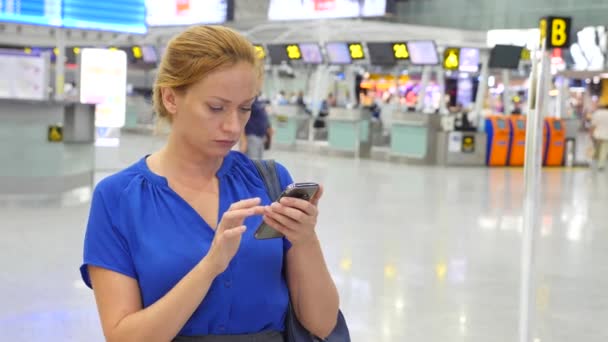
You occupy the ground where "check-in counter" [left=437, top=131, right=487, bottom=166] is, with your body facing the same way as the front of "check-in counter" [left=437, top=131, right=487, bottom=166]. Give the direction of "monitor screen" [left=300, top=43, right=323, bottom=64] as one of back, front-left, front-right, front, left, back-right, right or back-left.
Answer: back-right

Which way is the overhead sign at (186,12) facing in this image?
toward the camera

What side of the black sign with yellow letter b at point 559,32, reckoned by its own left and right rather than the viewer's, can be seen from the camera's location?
front

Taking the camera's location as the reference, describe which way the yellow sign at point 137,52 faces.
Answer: facing the viewer

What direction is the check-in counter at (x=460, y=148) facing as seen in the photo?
toward the camera

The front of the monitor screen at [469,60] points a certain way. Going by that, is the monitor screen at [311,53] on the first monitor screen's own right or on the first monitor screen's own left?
on the first monitor screen's own right

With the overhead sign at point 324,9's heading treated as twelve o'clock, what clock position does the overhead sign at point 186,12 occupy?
the overhead sign at point 186,12 is roughly at 4 o'clock from the overhead sign at point 324,9.

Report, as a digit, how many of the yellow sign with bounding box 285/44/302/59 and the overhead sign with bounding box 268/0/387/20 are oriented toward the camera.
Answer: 2

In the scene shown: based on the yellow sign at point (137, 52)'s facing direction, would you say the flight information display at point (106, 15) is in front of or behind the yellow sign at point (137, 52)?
in front

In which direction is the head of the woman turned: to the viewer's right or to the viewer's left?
to the viewer's right

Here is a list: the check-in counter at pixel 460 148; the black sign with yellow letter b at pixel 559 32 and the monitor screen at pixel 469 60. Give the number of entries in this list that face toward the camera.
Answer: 3
